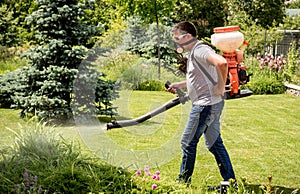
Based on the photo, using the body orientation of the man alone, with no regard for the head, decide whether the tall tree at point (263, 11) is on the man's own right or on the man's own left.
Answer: on the man's own right

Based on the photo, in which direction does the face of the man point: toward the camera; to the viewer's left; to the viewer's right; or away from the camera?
to the viewer's left

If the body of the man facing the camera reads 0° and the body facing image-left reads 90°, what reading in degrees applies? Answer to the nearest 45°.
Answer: approximately 90°

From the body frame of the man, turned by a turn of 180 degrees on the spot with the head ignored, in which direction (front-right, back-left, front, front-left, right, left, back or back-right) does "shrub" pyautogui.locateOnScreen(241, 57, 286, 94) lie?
left

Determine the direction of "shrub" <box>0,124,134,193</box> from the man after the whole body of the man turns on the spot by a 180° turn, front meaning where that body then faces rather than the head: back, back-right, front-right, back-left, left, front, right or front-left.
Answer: back

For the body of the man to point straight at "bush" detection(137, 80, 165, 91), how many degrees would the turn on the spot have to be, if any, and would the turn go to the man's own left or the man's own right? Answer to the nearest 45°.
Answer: approximately 90° to the man's own right

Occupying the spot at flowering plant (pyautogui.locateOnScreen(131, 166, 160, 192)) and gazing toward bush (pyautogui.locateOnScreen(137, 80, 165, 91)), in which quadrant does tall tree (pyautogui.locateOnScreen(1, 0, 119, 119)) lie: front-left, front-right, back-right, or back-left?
front-left

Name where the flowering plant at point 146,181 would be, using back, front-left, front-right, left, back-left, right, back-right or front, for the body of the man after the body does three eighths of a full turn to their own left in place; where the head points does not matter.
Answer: right
